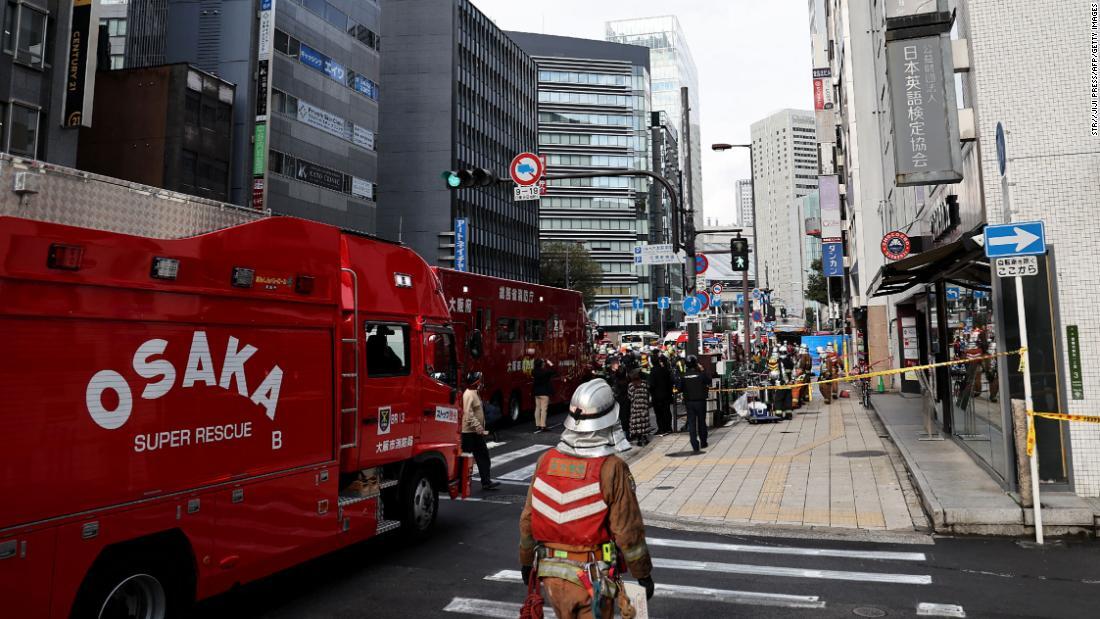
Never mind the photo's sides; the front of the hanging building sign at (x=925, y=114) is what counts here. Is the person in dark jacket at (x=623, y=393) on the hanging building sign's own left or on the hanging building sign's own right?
on the hanging building sign's own right

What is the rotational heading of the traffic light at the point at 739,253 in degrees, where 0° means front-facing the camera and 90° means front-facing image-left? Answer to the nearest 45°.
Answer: approximately 0°

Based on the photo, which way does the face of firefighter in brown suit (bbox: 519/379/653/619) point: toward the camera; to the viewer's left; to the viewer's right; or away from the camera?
away from the camera

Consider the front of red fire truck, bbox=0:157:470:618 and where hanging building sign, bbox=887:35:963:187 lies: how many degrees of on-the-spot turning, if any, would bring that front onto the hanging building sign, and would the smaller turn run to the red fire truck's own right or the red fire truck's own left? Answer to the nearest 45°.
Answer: approximately 45° to the red fire truck's own right

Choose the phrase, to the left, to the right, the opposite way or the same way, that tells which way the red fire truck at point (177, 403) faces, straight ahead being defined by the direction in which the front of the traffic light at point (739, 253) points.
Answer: the opposite way

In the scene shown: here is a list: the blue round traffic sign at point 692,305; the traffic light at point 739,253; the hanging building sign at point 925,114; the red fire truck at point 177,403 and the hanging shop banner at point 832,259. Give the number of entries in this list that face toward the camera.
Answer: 4
